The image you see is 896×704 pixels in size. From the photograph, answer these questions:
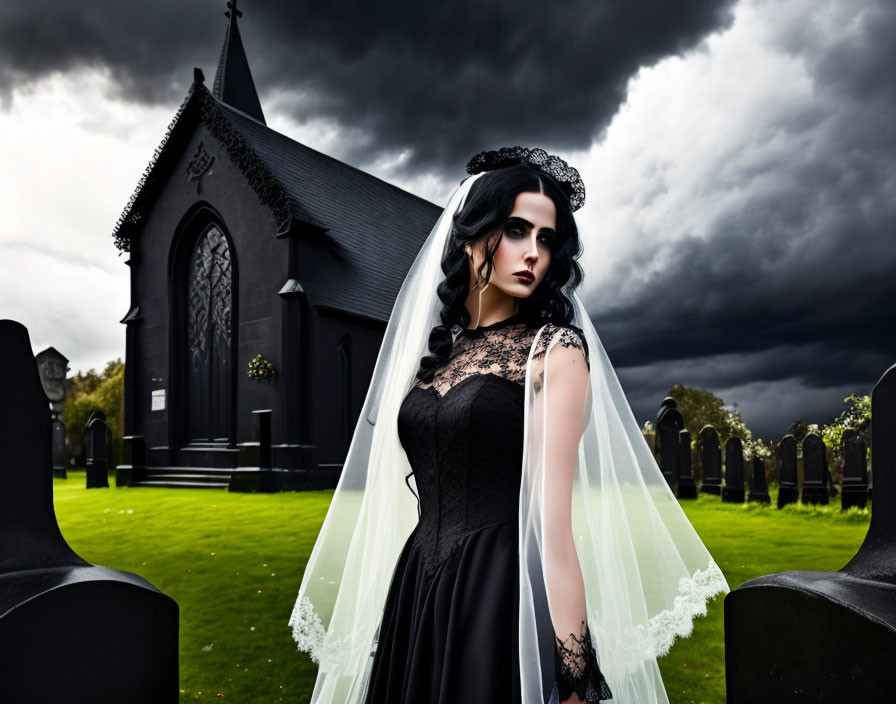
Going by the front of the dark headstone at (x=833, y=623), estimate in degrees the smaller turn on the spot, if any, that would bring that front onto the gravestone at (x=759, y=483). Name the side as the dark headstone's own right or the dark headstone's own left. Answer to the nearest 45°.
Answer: approximately 180°

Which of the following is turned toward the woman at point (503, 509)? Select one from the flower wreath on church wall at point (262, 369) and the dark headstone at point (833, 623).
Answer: the flower wreath on church wall

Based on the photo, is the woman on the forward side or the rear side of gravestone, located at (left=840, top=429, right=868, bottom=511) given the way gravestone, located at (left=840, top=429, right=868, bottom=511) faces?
on the forward side

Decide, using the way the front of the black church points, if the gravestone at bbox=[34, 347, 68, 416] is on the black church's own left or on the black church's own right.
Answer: on the black church's own right

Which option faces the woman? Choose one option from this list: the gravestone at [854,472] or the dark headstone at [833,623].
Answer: the gravestone

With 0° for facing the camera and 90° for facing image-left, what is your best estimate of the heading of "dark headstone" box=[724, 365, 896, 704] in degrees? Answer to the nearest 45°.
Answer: approximately 0°

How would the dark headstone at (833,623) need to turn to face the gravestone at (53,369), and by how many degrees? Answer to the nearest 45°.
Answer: approximately 135° to its right

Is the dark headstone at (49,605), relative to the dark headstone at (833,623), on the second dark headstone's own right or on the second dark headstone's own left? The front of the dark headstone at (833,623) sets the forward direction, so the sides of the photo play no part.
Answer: on the second dark headstone's own right
